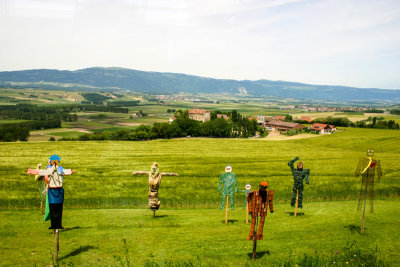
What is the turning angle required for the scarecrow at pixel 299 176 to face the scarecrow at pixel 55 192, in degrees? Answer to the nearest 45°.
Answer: approximately 45° to its right

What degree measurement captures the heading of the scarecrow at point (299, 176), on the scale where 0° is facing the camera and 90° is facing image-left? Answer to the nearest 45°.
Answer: approximately 0°

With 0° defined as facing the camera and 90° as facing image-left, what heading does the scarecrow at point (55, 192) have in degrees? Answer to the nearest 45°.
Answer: approximately 0°

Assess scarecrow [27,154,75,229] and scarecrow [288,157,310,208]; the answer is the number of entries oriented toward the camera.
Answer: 2
